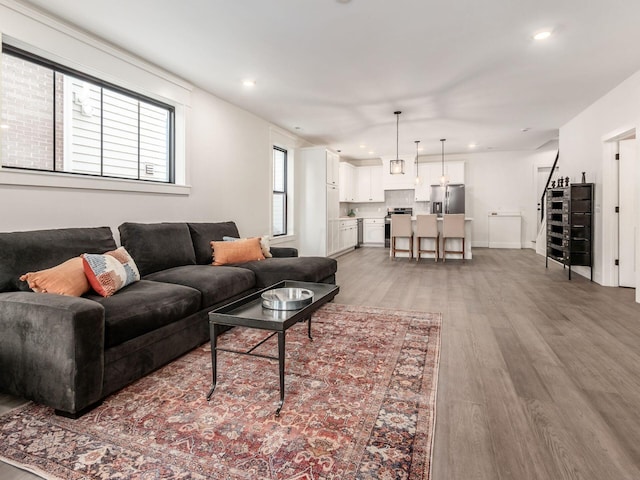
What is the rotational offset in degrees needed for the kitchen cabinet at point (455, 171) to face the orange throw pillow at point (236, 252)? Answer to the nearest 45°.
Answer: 0° — it already faces it

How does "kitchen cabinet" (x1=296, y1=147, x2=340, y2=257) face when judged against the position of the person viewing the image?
facing to the right of the viewer

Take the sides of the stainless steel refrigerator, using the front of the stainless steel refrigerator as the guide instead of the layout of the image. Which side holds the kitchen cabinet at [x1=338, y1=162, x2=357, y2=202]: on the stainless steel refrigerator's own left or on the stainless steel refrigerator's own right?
on the stainless steel refrigerator's own right

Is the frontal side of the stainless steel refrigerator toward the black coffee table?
yes

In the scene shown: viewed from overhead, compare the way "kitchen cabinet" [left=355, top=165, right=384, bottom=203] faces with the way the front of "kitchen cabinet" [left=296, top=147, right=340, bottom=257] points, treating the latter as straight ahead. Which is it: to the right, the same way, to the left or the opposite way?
to the right

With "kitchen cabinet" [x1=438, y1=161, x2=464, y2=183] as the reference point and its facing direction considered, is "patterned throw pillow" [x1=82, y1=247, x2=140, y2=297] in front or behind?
in front
